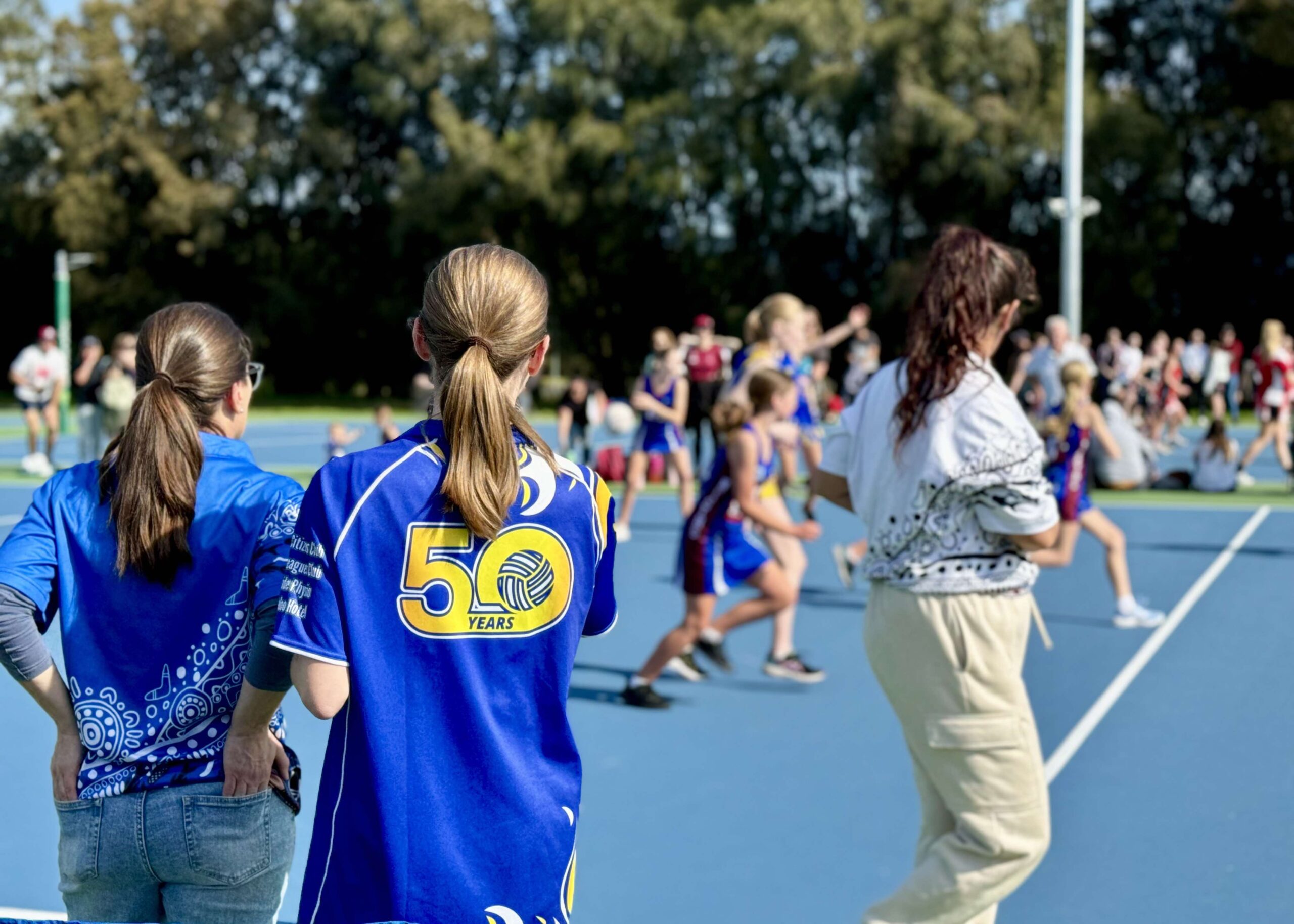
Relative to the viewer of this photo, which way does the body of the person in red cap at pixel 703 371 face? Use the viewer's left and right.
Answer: facing the viewer

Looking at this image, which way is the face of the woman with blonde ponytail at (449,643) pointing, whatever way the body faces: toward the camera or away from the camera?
away from the camera

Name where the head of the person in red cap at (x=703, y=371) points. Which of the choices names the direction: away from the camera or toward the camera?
toward the camera

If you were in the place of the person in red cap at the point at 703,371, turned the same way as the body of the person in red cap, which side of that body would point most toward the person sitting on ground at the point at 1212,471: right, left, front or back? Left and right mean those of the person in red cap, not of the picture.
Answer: left

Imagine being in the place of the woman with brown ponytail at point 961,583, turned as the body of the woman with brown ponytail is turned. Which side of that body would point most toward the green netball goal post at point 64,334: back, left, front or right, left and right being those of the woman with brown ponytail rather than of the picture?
left

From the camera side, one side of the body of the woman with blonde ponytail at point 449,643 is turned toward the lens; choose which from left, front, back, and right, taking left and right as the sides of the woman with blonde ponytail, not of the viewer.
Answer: back

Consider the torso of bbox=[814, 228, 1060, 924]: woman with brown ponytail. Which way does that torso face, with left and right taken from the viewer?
facing away from the viewer and to the right of the viewer

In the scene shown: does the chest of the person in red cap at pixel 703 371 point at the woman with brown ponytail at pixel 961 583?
yes

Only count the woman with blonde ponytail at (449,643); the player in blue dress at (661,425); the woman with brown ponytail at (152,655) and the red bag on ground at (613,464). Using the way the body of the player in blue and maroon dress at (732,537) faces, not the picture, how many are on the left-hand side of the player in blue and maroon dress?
2

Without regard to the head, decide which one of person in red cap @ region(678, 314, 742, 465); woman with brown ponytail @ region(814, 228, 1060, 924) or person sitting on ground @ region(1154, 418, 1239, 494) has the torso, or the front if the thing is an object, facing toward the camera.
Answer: the person in red cap

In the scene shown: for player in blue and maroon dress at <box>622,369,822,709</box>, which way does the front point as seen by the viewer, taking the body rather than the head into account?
to the viewer's right

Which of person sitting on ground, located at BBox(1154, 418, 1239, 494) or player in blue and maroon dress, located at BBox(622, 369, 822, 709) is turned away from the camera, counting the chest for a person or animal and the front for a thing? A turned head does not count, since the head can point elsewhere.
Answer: the person sitting on ground

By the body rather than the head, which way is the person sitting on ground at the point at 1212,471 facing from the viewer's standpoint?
away from the camera

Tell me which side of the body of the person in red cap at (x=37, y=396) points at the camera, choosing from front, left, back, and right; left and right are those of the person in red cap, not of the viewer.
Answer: front
